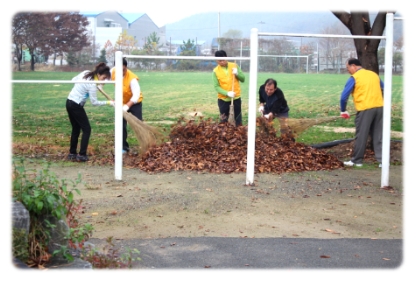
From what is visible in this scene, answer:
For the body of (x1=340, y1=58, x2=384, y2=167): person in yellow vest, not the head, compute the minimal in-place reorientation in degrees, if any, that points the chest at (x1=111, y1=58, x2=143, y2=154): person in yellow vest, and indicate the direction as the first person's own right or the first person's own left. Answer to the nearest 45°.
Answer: approximately 45° to the first person's own left

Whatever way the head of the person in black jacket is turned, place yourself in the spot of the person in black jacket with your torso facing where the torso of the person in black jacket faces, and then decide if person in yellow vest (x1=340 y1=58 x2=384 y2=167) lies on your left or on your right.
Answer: on your left

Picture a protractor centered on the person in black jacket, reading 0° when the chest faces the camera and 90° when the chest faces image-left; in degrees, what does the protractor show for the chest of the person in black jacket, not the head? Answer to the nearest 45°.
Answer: approximately 45°

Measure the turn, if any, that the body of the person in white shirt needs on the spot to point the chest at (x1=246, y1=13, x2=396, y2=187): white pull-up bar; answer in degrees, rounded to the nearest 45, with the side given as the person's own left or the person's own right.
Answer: approximately 45° to the person's own right

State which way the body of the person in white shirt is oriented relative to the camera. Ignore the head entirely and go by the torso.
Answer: to the viewer's right
